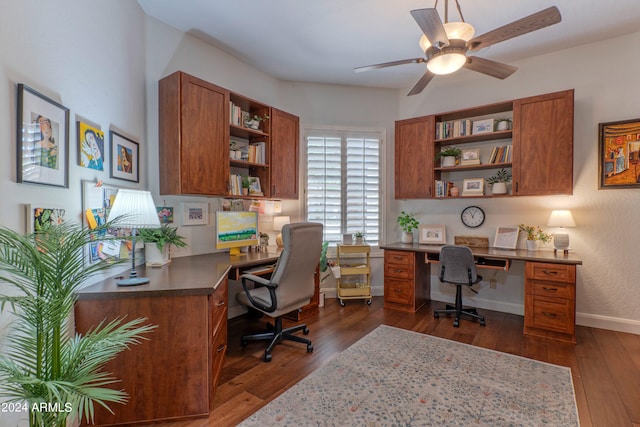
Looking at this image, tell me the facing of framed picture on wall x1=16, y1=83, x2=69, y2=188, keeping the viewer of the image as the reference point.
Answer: facing the viewer and to the right of the viewer

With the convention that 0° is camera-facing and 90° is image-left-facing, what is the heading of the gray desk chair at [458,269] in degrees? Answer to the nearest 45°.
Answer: approximately 225°

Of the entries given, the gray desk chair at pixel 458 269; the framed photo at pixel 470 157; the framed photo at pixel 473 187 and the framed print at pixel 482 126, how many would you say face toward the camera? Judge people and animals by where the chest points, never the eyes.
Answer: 3

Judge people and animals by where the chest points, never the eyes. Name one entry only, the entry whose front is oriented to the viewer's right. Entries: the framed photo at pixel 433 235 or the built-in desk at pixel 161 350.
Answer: the built-in desk

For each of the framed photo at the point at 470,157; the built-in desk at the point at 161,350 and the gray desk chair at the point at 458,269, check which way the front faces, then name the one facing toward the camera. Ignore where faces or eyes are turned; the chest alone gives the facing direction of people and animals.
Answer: the framed photo

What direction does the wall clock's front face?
toward the camera

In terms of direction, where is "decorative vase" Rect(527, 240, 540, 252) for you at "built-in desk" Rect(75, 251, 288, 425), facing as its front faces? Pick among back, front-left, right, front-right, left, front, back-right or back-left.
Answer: front

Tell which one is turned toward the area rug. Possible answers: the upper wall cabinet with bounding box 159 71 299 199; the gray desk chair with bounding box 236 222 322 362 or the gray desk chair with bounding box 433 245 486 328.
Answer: the upper wall cabinet

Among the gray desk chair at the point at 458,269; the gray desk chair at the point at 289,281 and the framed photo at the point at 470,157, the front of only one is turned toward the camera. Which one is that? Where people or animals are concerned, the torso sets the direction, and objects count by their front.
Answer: the framed photo

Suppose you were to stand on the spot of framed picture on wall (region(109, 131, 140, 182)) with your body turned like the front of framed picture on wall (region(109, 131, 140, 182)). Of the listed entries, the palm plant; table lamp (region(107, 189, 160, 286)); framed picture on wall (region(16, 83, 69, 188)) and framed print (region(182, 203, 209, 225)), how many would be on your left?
1

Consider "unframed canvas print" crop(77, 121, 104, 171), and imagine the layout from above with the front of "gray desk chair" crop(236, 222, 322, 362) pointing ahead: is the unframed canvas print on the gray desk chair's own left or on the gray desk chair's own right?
on the gray desk chair's own left

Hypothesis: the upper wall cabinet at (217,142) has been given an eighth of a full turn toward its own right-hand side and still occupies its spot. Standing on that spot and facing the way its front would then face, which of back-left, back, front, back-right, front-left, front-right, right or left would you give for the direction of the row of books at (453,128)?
left

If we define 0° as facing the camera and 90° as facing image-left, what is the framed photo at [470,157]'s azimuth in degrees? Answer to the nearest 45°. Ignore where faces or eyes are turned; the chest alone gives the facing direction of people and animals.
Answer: approximately 0°

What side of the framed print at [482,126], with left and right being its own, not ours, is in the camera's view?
front

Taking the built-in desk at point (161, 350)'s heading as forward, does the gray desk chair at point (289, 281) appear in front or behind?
in front

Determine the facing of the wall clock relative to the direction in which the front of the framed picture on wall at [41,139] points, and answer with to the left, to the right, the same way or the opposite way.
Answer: to the right
